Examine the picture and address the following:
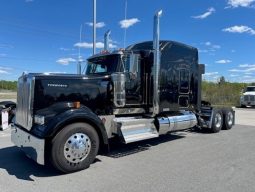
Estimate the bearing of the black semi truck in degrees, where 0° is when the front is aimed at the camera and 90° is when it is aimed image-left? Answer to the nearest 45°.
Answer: approximately 45°

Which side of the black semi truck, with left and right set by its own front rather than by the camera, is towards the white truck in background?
back

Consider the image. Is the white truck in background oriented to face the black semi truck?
yes
